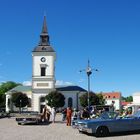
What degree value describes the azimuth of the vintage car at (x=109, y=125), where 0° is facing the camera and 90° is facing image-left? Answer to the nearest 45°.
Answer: approximately 45°
